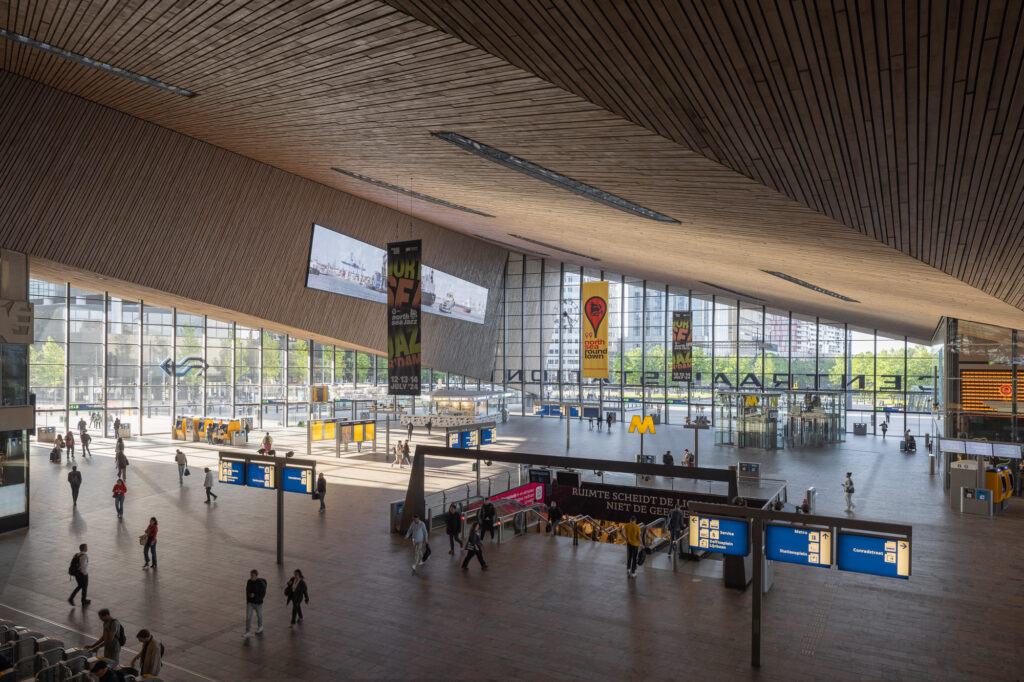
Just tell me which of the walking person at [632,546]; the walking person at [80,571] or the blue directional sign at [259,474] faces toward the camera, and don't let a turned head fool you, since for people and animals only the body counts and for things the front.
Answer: the blue directional sign

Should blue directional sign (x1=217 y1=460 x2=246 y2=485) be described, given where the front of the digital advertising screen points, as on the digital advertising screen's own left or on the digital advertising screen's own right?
on the digital advertising screen's own right

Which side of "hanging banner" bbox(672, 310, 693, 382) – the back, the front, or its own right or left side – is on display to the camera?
front

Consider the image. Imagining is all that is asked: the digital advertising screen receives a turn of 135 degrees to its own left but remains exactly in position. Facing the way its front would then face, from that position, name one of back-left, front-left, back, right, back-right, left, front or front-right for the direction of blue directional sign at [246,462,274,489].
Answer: back

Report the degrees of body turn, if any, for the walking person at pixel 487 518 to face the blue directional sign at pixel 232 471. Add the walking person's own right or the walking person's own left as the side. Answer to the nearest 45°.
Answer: approximately 90° to the walking person's own right

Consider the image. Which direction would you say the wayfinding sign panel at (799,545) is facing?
toward the camera

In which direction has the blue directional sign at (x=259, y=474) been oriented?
toward the camera

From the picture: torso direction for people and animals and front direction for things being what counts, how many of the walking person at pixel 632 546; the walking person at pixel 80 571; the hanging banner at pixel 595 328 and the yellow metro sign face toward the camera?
2

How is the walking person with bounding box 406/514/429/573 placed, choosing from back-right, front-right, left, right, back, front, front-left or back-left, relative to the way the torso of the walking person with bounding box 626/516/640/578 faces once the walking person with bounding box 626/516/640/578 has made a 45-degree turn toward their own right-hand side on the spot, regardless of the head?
back-left

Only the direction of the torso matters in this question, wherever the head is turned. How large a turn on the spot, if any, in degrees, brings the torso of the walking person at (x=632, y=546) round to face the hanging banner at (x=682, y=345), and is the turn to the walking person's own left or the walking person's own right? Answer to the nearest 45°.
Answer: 0° — they already face it
